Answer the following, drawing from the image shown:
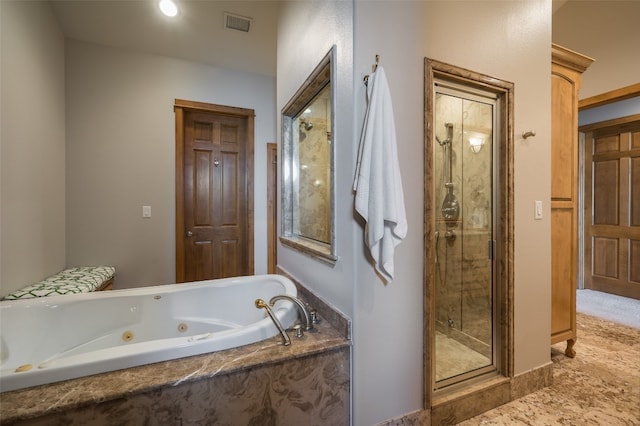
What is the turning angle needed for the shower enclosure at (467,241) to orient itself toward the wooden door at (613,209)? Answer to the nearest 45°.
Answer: approximately 90° to its left

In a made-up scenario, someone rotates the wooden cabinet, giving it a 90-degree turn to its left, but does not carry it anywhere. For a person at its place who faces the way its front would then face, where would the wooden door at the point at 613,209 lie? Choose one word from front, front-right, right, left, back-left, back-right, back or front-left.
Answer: front

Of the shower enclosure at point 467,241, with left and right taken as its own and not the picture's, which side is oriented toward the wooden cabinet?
left

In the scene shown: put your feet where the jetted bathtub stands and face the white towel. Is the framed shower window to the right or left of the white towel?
left

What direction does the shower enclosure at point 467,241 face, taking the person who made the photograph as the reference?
facing the viewer and to the right of the viewer

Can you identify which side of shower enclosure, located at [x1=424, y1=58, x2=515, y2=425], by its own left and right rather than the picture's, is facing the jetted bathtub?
right

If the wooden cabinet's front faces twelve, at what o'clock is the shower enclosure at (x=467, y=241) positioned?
The shower enclosure is roughly at 4 o'clock from the wooden cabinet.

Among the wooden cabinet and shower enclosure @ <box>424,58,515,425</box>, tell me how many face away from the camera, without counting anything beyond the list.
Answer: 0

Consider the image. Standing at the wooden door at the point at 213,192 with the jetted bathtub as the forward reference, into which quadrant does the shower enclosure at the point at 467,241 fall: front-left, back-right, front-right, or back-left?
front-left
